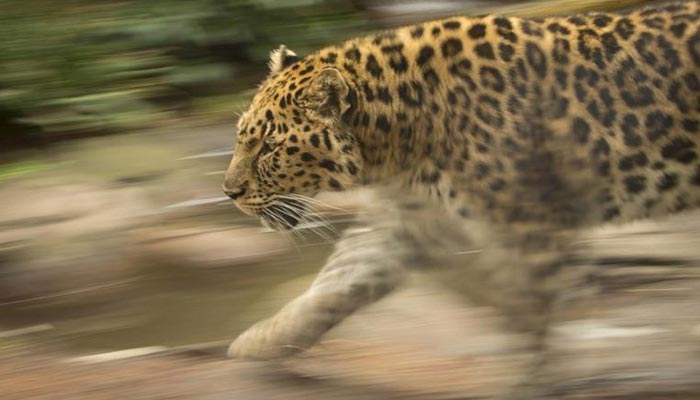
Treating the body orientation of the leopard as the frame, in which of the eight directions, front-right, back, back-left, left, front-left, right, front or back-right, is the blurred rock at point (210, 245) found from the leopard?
front-right

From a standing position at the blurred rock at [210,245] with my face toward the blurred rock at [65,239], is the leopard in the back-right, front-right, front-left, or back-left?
back-left

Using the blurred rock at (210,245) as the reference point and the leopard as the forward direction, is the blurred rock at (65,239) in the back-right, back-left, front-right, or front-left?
back-right

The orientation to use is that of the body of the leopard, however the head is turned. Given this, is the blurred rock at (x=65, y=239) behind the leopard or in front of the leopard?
in front

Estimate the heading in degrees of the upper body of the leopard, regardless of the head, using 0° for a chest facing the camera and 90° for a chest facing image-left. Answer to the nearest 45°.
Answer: approximately 90°
